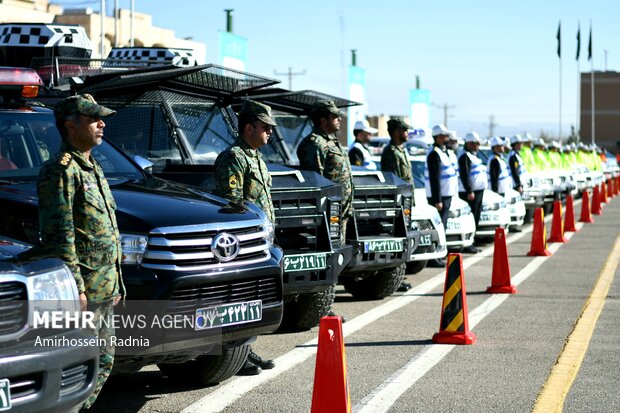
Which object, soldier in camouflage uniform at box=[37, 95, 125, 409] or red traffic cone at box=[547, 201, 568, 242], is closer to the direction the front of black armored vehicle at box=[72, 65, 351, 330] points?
the soldier in camouflage uniform

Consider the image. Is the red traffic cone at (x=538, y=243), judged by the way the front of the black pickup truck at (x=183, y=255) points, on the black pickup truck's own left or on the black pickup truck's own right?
on the black pickup truck's own left

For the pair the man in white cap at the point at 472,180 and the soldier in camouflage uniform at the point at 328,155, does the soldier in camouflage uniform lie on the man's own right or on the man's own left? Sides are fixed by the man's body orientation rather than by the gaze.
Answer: on the man's own right

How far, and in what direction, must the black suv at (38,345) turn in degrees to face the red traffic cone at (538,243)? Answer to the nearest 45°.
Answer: approximately 90° to its left

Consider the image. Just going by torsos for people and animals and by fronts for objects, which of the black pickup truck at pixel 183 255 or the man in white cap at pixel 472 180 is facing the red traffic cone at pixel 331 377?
the black pickup truck

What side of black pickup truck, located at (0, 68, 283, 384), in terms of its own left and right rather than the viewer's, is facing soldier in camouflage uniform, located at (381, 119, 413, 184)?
left

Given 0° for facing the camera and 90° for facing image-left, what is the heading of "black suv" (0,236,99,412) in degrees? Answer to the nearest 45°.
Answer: approximately 315°
